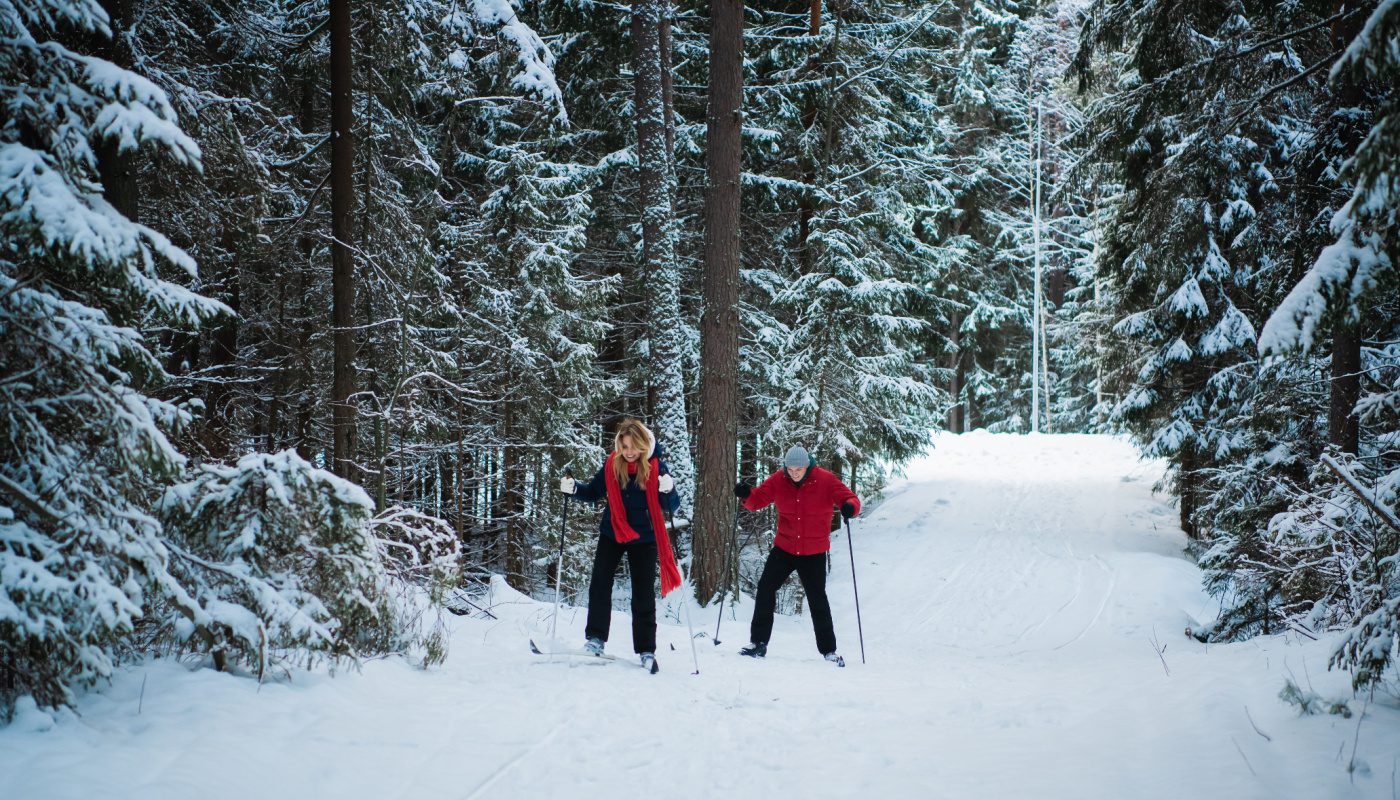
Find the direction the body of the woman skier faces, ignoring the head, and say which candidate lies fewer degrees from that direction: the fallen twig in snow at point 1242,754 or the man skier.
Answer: the fallen twig in snow

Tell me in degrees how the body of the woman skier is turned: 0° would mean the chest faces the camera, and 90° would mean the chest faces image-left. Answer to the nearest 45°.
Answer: approximately 0°

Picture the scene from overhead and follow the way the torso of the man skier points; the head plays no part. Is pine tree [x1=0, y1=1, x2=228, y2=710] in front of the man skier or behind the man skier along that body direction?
in front

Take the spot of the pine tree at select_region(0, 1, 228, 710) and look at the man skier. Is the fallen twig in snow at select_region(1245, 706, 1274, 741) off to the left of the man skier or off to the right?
right

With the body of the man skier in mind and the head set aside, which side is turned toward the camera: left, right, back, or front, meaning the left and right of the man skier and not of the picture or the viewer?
front

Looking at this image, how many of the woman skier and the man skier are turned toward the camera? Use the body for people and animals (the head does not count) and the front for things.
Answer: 2

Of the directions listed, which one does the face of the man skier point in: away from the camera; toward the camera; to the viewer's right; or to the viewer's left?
toward the camera

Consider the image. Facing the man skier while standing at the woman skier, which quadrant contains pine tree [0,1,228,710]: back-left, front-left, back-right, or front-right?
back-right

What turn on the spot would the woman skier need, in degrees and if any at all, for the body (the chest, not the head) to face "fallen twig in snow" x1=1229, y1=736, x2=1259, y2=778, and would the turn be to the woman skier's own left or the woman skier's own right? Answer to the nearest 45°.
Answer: approximately 45° to the woman skier's own left

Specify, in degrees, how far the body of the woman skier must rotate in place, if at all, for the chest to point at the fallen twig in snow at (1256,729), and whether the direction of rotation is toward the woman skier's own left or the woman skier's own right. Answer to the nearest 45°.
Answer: approximately 45° to the woman skier's own left

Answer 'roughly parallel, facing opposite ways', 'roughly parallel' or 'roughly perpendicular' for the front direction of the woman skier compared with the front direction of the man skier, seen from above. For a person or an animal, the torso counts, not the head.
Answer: roughly parallel
